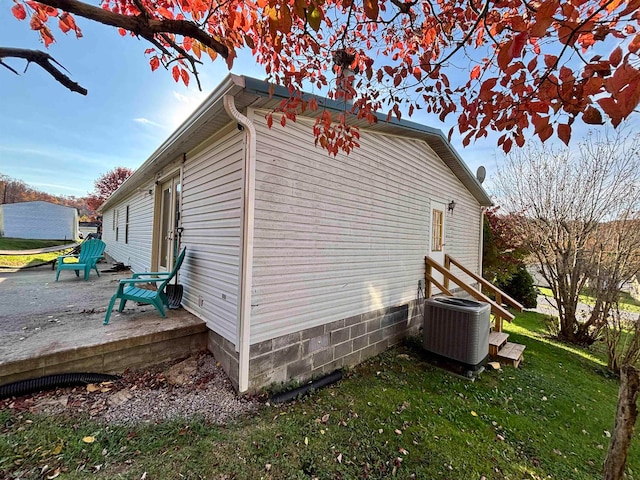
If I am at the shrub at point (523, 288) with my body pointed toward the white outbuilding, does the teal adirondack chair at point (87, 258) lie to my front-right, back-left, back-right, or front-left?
front-left

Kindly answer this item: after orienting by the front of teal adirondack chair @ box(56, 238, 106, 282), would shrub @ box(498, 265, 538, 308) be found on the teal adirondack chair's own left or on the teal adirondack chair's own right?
on the teal adirondack chair's own left

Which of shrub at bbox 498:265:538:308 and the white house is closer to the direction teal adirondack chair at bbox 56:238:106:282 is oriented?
the white house

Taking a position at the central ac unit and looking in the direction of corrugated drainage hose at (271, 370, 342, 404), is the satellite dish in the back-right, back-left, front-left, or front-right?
back-right

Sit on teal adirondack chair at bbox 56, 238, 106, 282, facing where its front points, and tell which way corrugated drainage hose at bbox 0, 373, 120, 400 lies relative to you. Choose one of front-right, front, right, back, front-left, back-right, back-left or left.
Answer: front-left

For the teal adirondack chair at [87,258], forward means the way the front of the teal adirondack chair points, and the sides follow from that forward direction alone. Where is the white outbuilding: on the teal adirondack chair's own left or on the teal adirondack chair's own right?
on the teal adirondack chair's own right

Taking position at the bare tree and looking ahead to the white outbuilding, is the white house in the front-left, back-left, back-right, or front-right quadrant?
front-left

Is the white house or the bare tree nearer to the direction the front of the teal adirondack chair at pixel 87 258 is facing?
the white house

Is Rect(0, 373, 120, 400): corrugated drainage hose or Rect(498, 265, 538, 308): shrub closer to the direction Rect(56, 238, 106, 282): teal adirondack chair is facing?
the corrugated drainage hose

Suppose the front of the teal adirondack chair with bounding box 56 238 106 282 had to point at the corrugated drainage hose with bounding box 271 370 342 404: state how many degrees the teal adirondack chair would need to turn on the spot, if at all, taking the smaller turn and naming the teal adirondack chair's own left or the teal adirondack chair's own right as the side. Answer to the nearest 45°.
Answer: approximately 45° to the teal adirondack chair's own left

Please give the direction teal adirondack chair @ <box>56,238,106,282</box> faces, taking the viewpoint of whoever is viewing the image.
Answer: facing the viewer and to the left of the viewer
